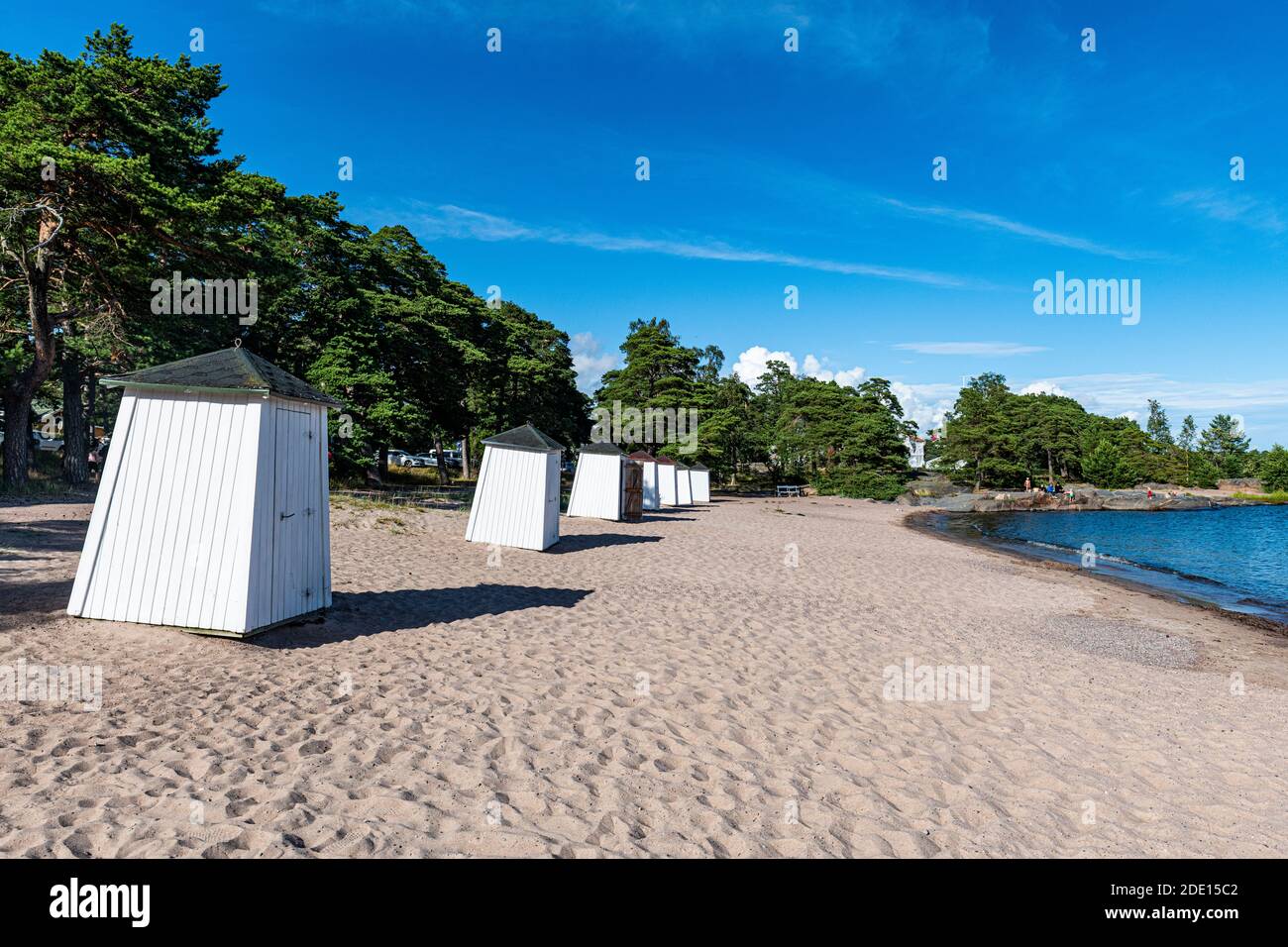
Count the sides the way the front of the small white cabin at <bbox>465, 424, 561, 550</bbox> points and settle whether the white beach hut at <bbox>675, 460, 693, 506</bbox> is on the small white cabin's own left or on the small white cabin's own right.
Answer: on the small white cabin's own left

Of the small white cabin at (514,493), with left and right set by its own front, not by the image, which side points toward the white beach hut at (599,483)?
left

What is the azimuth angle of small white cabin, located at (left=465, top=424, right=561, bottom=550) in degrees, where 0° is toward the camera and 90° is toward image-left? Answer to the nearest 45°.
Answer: approximately 270°

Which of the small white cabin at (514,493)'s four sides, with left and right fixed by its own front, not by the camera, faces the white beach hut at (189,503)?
right

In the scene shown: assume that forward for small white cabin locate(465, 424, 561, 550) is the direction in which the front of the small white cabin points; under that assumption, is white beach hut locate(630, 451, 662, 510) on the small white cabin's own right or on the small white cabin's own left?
on the small white cabin's own left

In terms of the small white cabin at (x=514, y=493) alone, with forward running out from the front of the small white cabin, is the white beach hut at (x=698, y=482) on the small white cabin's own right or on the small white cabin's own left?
on the small white cabin's own left
